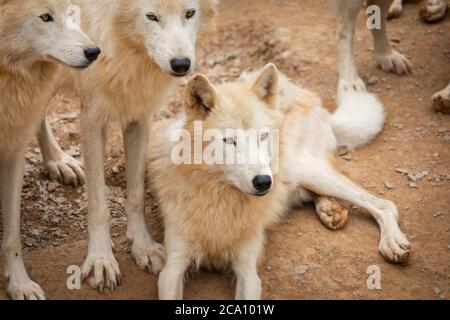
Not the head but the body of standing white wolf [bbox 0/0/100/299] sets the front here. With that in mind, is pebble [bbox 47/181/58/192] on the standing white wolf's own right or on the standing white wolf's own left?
on the standing white wolf's own left

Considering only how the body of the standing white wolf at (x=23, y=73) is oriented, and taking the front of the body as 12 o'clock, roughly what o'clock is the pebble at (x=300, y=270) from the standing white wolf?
The pebble is roughly at 10 o'clock from the standing white wolf.

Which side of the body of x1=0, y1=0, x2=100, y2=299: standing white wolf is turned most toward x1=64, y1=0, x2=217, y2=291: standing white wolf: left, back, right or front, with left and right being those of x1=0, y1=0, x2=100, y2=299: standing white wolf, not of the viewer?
left

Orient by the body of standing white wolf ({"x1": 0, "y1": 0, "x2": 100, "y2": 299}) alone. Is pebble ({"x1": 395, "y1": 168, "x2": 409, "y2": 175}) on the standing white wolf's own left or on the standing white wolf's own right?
on the standing white wolf's own left

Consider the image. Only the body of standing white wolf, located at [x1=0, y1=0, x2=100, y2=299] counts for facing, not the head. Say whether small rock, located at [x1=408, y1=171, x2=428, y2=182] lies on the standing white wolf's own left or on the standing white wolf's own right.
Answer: on the standing white wolf's own left

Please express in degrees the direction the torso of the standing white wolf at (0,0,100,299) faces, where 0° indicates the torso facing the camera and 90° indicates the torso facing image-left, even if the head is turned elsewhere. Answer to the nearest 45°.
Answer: approximately 315°

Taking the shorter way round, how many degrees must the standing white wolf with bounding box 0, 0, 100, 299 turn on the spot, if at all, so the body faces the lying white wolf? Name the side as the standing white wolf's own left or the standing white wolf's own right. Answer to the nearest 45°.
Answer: approximately 45° to the standing white wolf's own left

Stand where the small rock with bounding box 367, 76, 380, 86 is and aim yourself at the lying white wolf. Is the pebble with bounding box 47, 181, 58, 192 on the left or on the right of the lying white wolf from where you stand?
right
